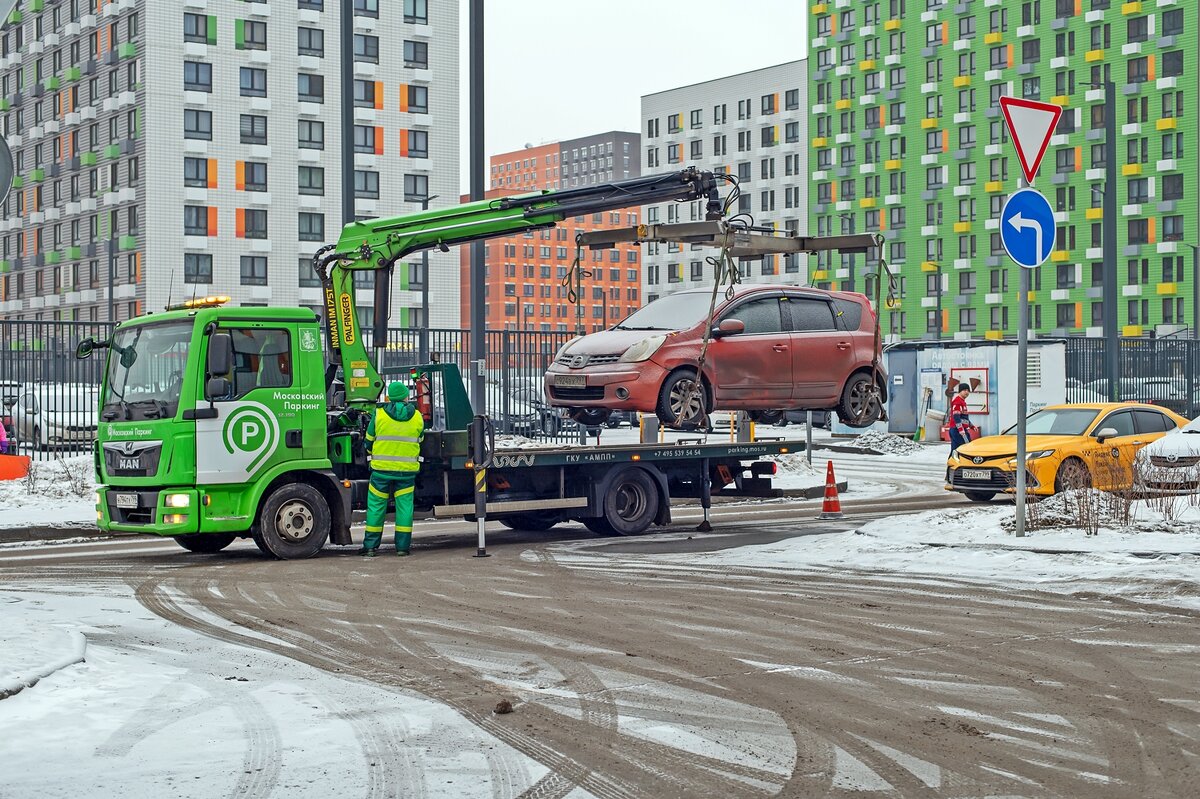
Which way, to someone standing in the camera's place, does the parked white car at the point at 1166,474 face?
facing the viewer and to the left of the viewer

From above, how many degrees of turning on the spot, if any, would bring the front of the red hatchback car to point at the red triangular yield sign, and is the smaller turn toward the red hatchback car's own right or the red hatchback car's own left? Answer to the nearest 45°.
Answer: approximately 90° to the red hatchback car's own left

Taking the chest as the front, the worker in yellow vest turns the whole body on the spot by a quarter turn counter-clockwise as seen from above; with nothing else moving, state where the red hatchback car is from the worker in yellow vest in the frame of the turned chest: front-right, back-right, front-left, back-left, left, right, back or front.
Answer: back

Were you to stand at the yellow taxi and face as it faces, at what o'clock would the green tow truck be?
The green tow truck is roughly at 12 o'clock from the yellow taxi.

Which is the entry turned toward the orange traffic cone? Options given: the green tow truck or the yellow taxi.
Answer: the yellow taxi

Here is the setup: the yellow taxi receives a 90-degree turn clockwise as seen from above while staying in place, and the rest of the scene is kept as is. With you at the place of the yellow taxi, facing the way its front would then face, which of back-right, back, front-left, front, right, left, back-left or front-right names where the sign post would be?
back-left

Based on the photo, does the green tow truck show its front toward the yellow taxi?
no

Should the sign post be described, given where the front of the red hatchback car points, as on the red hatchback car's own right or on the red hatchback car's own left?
on the red hatchback car's own left

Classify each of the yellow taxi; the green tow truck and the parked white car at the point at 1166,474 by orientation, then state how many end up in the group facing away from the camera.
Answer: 0

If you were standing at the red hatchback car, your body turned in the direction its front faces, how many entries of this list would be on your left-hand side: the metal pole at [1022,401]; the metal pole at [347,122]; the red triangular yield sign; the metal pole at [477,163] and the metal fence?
2

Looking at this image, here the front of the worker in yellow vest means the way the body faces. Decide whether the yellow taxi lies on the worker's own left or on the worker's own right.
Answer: on the worker's own right

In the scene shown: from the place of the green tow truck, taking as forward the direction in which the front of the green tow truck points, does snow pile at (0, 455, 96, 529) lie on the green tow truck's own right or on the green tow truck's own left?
on the green tow truck's own right

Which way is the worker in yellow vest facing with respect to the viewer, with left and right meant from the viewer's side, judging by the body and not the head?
facing away from the viewer

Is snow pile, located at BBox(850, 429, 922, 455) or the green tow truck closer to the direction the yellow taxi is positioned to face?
the green tow truck

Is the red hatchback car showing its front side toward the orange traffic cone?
no
